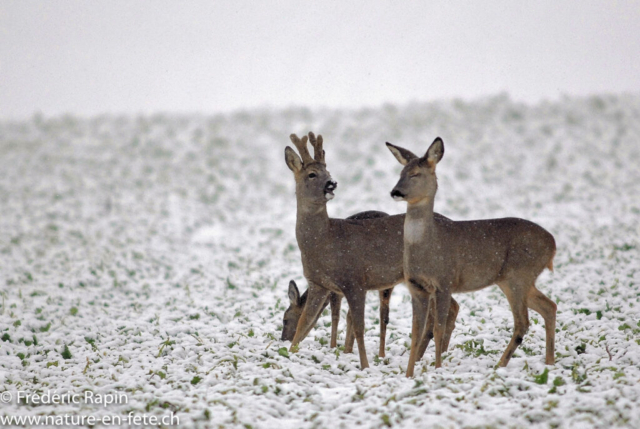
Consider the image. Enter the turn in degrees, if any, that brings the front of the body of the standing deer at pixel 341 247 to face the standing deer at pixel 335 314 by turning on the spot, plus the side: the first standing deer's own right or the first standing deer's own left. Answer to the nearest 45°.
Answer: approximately 90° to the first standing deer's own right

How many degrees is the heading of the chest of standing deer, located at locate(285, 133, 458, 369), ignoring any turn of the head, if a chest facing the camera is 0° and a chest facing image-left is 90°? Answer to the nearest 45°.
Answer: approximately 90°

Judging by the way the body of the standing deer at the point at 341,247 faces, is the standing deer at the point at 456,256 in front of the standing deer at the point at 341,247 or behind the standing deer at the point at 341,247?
behind
